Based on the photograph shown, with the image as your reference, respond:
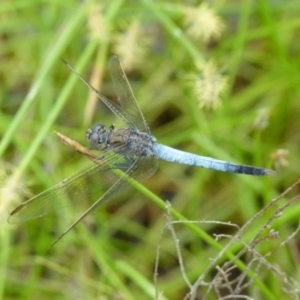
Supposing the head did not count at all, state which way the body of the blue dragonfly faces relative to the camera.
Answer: to the viewer's left
